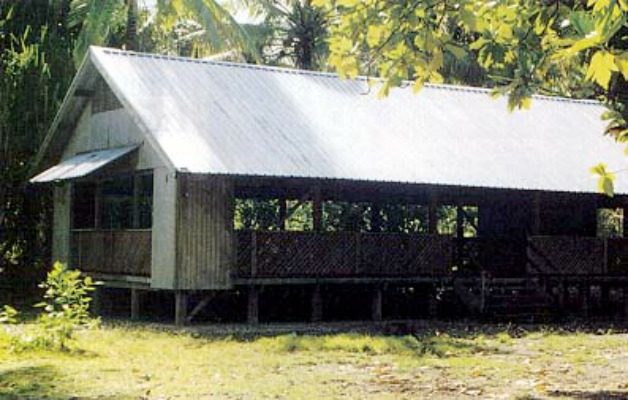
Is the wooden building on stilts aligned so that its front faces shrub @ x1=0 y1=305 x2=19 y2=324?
no

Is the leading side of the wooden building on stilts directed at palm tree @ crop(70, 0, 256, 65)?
no

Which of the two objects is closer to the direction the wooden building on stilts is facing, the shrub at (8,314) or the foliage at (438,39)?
the foliage

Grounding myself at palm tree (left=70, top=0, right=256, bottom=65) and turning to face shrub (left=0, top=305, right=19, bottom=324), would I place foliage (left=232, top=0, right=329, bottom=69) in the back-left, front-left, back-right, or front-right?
back-left

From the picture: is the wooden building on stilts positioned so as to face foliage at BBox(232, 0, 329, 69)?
no

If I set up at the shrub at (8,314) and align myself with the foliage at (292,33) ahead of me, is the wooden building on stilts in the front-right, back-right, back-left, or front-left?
front-right

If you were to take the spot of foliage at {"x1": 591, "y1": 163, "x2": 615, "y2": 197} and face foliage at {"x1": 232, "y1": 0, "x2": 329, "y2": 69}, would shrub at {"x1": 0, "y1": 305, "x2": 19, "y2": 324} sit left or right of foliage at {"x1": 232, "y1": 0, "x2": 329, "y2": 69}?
left

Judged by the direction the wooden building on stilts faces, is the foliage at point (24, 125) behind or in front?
behind

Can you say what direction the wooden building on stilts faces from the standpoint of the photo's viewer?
facing the viewer and to the right of the viewer
